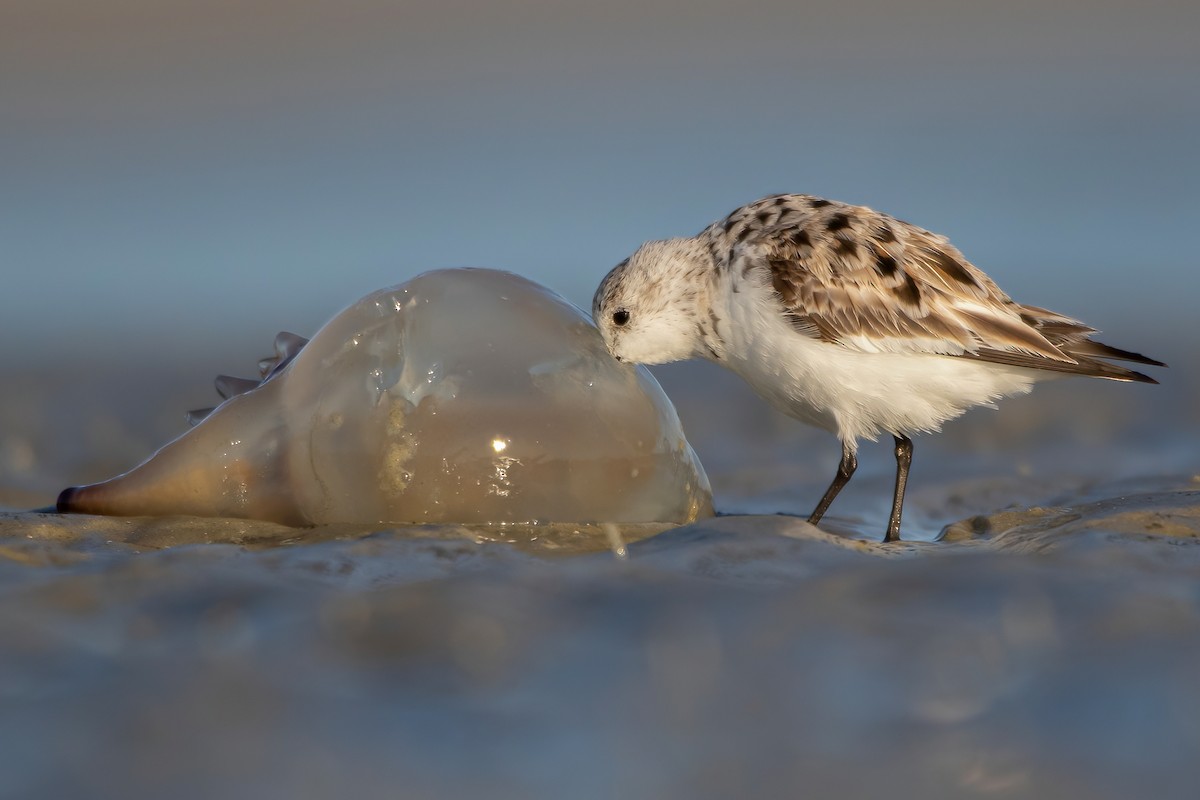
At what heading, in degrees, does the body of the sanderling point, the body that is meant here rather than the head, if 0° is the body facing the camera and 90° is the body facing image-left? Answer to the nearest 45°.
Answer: approximately 90°

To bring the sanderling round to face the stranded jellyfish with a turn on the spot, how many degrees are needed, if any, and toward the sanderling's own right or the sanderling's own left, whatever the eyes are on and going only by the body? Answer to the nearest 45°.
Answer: approximately 45° to the sanderling's own left
